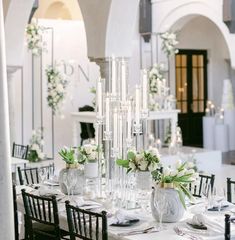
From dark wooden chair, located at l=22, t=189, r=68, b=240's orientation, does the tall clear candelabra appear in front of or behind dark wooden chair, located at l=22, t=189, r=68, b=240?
in front

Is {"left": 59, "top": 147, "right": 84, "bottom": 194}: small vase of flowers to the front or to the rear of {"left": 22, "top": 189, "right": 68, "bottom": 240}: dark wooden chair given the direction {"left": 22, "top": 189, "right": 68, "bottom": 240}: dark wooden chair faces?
to the front

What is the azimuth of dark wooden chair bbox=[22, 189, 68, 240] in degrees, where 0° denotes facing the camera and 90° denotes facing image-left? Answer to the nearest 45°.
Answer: approximately 225°

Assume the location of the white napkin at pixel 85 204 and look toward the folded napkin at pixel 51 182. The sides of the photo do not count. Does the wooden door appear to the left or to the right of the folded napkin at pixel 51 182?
right

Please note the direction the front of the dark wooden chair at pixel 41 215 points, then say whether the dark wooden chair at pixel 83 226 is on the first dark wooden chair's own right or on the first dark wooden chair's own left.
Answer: on the first dark wooden chair's own right

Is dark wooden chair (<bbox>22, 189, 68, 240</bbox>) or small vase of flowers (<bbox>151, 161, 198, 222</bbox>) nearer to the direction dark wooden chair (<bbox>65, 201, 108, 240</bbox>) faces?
the small vase of flowers

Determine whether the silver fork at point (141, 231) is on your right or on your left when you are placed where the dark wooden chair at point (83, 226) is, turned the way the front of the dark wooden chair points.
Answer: on your right

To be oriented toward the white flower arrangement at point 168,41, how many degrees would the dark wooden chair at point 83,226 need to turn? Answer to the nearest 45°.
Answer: approximately 45° to its left
